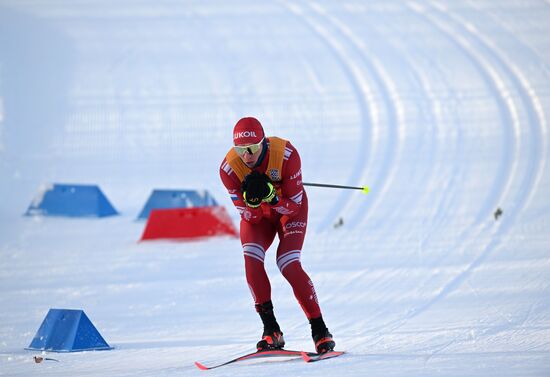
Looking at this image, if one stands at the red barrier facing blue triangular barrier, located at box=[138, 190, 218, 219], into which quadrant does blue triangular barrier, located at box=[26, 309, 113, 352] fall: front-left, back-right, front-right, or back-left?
back-left

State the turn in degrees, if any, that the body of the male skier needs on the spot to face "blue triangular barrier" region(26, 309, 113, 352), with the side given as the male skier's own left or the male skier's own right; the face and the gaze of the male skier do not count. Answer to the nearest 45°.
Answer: approximately 90° to the male skier's own right

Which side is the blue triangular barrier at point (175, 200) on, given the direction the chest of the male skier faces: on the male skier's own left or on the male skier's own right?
on the male skier's own right

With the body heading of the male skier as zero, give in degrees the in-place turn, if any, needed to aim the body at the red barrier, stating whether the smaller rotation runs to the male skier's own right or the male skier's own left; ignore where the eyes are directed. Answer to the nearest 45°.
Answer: approximately 135° to the male skier's own right

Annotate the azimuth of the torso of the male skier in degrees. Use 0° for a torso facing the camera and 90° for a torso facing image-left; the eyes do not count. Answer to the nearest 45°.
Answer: approximately 45°
